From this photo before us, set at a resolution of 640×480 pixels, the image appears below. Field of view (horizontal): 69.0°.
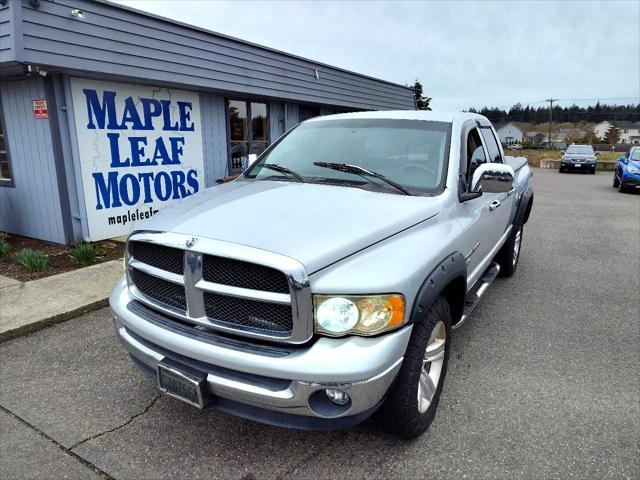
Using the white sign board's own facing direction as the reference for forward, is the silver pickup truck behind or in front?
in front

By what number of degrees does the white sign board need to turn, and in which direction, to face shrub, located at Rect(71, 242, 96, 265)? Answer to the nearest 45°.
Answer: approximately 45° to its right

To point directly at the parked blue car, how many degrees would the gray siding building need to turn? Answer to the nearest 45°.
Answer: approximately 45° to its left

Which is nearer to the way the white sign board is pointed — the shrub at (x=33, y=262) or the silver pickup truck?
the silver pickup truck

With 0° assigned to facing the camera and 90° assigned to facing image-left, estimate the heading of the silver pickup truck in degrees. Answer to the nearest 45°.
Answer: approximately 45°

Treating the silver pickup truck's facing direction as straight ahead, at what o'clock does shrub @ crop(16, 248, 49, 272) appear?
The shrub is roughly at 3 o'clock from the silver pickup truck.

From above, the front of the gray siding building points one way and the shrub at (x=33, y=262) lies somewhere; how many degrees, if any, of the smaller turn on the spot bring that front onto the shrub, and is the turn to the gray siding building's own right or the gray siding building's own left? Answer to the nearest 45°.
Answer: approximately 45° to the gray siding building's own right

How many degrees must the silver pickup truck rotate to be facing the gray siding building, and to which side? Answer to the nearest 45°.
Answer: approximately 90° to its right

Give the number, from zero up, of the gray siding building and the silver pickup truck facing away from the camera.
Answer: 0

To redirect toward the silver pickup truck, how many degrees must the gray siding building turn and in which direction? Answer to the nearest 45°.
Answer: approximately 45° to its right

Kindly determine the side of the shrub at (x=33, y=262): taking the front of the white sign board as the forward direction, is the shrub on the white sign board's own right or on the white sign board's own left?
on the white sign board's own right

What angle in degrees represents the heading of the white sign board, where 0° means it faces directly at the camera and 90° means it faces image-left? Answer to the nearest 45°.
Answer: approximately 315°

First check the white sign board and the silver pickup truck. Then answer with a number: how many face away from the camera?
0

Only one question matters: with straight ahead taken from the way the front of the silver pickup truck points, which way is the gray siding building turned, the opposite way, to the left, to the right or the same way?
to the left
